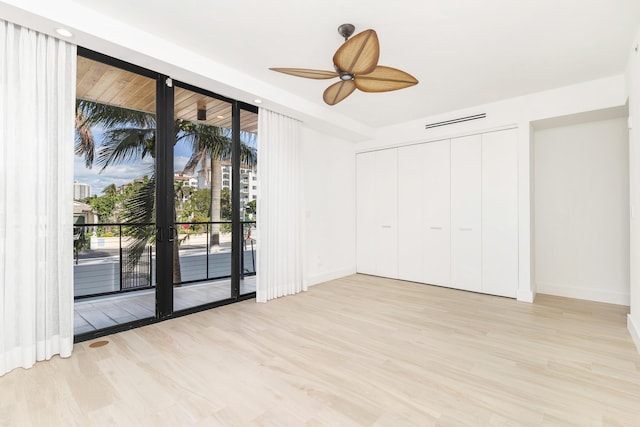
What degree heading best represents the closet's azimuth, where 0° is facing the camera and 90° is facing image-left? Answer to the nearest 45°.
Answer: approximately 45°

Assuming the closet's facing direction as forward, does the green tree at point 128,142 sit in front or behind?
in front

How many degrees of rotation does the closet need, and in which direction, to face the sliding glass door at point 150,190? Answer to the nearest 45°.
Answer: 0° — it already faces it
